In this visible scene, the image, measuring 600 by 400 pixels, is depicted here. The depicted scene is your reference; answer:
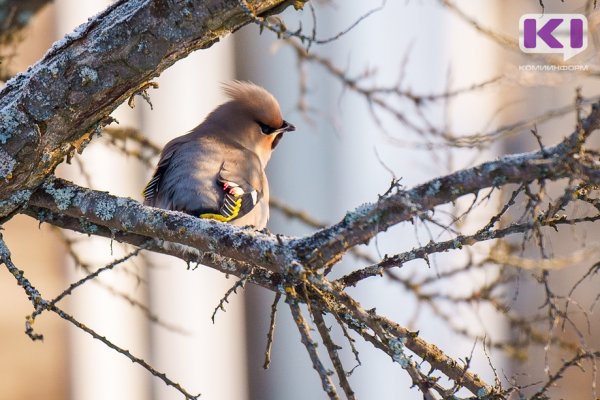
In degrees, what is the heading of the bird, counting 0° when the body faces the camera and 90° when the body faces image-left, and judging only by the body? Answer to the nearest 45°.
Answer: approximately 225°

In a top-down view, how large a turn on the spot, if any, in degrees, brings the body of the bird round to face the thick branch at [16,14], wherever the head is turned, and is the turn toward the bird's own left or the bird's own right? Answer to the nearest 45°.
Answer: approximately 135° to the bird's own left
